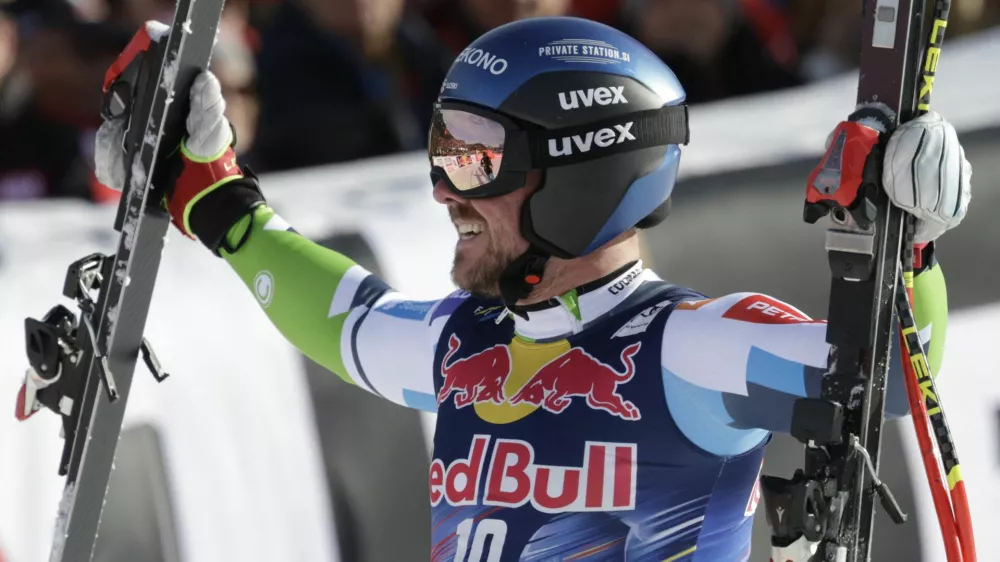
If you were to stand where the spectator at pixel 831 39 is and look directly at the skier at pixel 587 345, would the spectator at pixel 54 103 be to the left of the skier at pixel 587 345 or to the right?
right

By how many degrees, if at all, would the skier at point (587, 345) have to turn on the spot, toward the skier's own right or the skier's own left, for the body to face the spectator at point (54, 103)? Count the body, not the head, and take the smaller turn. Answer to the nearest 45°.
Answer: approximately 90° to the skier's own right

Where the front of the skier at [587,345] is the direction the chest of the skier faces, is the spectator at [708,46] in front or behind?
behind

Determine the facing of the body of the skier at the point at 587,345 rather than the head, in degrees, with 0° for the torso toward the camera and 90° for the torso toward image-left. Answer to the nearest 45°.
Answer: approximately 45°
